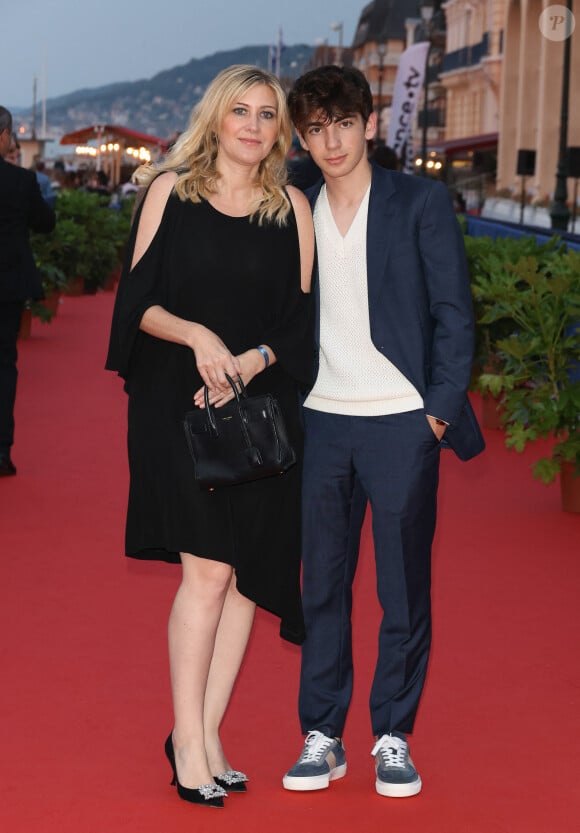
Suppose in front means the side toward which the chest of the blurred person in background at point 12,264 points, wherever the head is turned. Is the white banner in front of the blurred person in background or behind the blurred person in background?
in front

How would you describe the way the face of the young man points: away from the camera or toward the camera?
toward the camera

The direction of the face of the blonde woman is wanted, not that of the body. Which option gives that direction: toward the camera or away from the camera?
toward the camera

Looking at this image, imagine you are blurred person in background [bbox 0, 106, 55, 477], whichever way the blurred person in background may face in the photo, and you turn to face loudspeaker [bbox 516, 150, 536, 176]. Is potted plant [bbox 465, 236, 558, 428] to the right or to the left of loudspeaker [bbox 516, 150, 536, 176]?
right

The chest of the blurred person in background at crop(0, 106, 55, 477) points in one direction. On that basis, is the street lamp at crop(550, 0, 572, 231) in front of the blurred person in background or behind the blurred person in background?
in front
